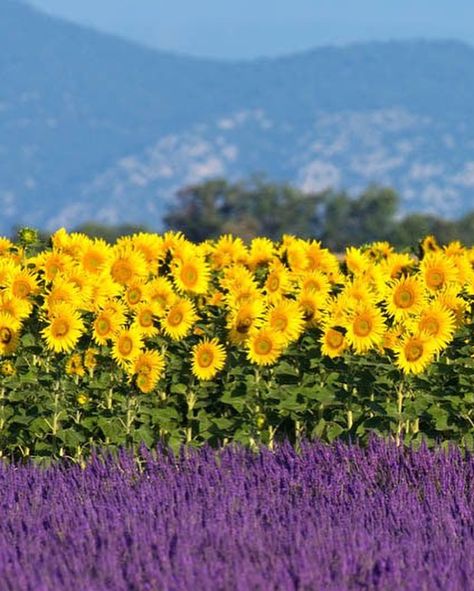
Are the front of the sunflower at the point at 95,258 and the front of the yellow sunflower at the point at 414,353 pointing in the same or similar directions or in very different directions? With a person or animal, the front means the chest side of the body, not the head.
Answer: same or similar directions

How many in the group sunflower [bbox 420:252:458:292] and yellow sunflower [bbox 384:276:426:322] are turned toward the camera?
2

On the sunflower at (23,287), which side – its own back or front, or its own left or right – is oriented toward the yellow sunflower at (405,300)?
left

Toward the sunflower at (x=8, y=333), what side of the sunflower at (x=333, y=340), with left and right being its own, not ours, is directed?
right

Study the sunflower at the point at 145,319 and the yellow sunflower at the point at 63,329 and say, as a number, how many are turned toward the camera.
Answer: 2

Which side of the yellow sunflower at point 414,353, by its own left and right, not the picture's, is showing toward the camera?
front

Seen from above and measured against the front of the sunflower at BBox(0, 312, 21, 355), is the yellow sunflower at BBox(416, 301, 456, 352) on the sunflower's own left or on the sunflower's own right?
on the sunflower's own left

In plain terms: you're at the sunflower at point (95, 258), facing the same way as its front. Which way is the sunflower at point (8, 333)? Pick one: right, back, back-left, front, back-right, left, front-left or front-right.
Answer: front-right

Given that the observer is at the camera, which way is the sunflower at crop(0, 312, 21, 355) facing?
facing the viewer

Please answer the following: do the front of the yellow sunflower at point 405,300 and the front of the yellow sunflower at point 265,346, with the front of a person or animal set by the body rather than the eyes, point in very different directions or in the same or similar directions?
same or similar directions

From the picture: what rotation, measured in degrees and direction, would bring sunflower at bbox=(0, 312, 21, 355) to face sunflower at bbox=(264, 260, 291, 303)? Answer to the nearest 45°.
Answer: approximately 90° to its left

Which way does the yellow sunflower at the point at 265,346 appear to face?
toward the camera

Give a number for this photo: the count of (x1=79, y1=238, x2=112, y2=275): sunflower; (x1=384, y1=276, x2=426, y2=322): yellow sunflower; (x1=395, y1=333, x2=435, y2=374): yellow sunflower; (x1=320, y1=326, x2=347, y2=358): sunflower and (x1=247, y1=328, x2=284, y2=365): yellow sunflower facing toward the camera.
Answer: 5

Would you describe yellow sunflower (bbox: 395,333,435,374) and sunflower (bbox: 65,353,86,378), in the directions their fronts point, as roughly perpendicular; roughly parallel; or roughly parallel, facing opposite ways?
roughly parallel

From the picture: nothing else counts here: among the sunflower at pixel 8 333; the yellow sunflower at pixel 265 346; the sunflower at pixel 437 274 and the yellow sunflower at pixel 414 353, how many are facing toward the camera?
4
